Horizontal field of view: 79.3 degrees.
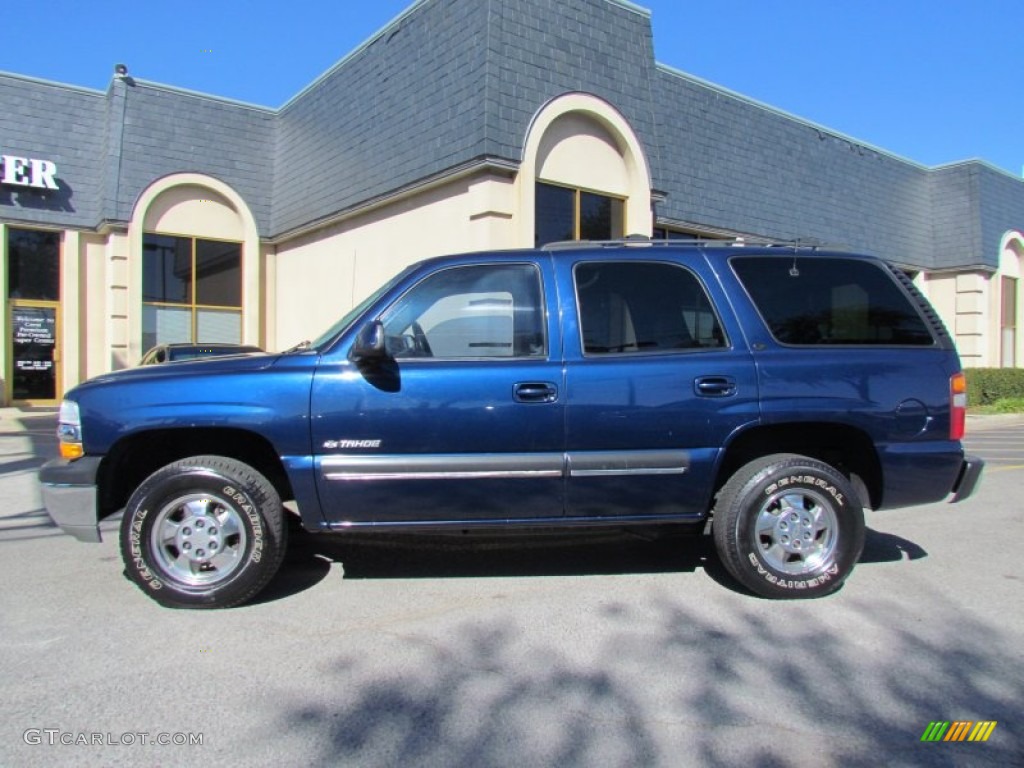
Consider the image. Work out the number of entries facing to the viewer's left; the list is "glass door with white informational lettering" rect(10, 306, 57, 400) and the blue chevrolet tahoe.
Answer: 1

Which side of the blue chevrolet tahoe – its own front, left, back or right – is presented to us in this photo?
left

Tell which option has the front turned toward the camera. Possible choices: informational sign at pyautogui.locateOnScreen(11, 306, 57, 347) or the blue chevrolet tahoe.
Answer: the informational sign

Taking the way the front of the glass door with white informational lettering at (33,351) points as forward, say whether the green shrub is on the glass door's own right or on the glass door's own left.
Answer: on the glass door's own left

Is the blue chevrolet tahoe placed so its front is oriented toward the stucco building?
no

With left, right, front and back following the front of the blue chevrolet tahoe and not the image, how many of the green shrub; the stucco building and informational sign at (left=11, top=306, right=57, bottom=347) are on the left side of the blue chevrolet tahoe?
0

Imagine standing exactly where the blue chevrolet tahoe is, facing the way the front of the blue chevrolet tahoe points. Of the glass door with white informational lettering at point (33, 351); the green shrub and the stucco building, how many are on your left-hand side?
0

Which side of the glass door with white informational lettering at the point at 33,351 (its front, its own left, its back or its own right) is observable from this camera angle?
front

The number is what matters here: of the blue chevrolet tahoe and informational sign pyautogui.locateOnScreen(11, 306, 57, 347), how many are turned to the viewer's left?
1

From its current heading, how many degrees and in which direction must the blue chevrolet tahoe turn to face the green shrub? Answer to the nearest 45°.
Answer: approximately 135° to its right

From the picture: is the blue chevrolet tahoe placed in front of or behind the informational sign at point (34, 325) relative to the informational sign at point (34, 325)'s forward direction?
in front

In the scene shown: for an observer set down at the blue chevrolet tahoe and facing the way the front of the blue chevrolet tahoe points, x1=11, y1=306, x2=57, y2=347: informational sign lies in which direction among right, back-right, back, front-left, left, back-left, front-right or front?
front-right

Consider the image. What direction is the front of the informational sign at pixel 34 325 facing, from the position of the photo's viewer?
facing the viewer
